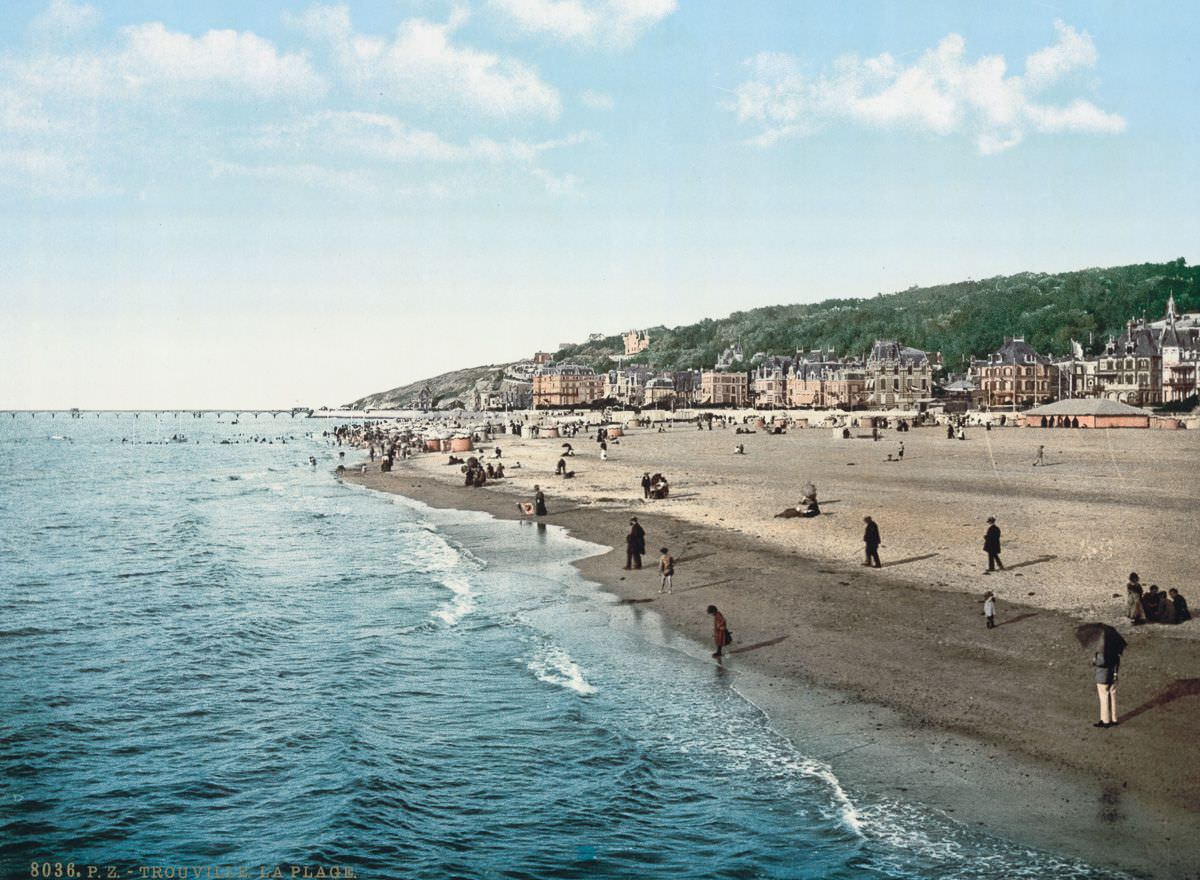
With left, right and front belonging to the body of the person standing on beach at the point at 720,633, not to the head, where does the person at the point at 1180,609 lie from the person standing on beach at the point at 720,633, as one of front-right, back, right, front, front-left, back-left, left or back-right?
back

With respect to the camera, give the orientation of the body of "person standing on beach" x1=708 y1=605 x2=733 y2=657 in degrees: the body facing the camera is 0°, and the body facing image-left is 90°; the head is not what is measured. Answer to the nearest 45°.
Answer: approximately 90°

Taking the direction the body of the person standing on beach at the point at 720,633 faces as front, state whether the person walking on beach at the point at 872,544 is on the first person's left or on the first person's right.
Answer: on the first person's right

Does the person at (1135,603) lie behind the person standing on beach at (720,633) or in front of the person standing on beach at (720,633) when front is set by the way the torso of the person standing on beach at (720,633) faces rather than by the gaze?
behind

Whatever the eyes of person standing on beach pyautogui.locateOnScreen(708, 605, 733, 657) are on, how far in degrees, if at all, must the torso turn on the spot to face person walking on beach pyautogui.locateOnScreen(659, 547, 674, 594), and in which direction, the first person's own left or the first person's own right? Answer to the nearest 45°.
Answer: approximately 90° to the first person's own right

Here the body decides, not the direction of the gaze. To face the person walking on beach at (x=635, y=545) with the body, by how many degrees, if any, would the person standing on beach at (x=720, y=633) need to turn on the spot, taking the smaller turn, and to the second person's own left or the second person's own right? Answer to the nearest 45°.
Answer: approximately 90° to the second person's own right

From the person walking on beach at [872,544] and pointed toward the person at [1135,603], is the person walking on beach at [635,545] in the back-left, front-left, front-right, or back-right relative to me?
back-right

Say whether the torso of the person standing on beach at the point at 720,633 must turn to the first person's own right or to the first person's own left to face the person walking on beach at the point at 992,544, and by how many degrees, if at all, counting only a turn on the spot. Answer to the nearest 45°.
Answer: approximately 135° to the first person's own right
